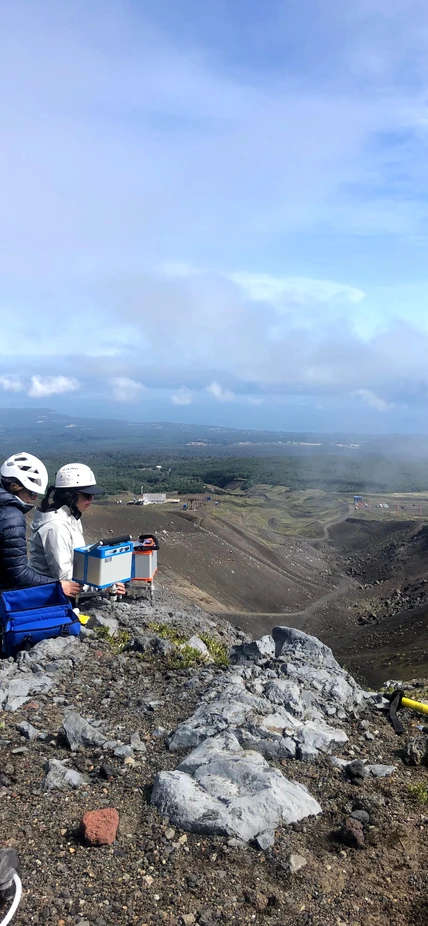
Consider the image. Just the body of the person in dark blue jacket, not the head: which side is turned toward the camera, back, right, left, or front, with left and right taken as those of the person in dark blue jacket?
right

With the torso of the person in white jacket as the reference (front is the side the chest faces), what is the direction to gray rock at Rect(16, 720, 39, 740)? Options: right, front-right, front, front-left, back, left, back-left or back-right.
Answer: right

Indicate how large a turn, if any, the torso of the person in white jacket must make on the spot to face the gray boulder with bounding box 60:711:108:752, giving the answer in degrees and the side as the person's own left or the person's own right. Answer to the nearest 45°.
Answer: approximately 90° to the person's own right

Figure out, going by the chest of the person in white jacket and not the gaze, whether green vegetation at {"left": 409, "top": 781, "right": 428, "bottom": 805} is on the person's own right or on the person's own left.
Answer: on the person's own right

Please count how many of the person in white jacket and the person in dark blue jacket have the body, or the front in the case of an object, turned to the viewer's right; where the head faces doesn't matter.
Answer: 2

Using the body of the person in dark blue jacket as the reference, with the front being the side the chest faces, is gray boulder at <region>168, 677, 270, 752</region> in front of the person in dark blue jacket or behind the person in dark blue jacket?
in front

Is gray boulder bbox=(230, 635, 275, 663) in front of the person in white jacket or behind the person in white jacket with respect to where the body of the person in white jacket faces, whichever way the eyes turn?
in front

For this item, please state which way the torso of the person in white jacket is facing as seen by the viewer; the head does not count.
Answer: to the viewer's right

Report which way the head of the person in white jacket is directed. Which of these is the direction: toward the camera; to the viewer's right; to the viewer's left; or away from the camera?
to the viewer's right

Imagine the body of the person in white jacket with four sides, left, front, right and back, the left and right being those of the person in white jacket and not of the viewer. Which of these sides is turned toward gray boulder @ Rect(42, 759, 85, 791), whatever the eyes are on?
right
